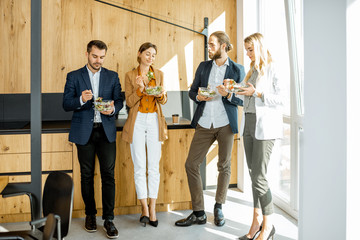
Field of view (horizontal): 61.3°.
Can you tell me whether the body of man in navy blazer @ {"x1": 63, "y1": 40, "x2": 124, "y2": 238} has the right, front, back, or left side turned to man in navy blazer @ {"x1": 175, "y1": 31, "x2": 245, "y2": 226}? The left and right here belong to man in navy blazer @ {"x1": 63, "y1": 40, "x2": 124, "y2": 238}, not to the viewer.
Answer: left

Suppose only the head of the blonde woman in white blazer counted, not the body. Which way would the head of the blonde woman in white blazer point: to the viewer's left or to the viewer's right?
to the viewer's left

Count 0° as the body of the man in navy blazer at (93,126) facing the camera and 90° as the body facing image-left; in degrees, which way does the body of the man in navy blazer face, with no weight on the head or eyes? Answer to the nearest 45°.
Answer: approximately 0°

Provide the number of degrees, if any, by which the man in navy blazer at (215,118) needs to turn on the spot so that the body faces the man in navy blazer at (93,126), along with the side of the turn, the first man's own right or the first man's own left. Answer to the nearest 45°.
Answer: approximately 90° to the first man's own right

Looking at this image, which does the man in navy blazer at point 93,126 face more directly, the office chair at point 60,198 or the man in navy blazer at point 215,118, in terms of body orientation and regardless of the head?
the office chair

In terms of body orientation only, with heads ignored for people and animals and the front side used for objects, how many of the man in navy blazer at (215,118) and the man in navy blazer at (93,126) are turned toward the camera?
2

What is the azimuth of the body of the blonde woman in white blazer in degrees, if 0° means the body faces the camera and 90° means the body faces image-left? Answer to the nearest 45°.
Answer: approximately 45°
